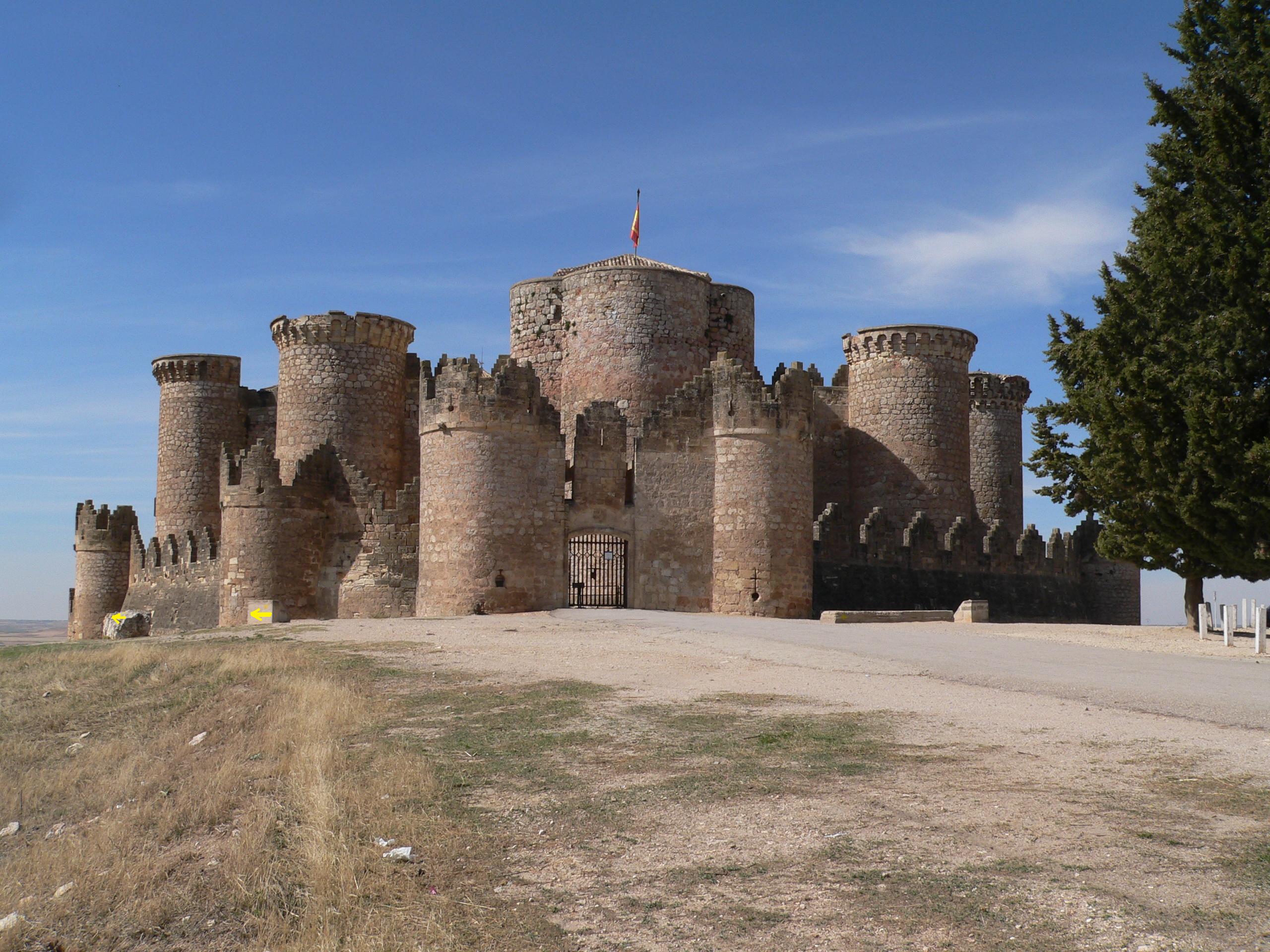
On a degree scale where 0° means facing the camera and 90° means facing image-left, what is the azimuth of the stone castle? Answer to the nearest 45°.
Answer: approximately 0°

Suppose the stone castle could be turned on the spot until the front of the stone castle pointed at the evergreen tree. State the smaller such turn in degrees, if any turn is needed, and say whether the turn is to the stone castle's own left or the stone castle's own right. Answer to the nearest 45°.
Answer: approximately 45° to the stone castle's own left
